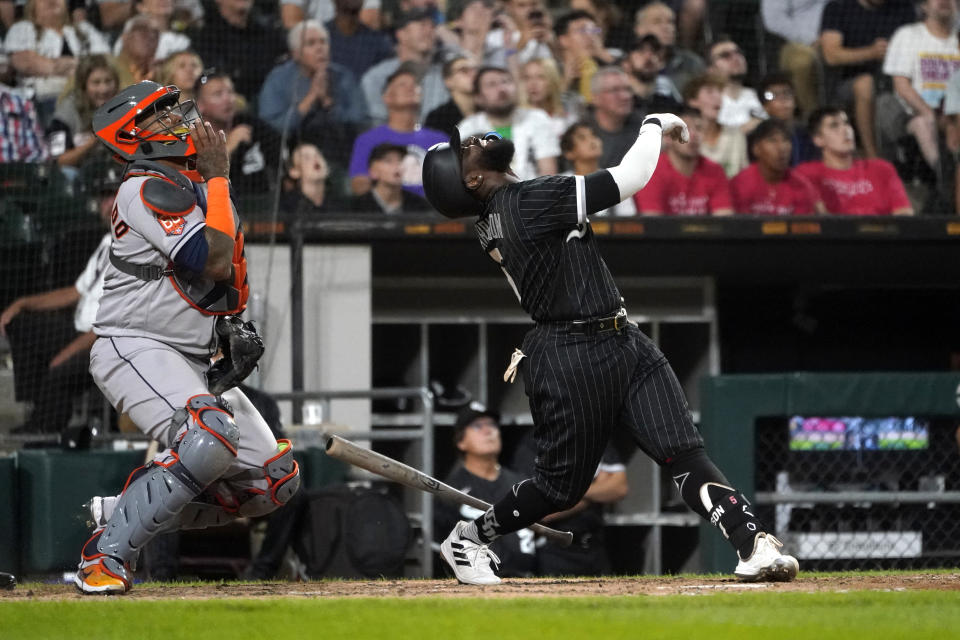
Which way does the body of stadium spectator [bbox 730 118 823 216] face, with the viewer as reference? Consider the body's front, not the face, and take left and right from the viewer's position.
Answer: facing the viewer

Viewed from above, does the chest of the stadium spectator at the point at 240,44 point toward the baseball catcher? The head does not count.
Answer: yes

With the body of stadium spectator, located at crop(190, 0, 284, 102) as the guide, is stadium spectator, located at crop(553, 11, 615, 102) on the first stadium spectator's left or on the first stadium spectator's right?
on the first stadium spectator's left

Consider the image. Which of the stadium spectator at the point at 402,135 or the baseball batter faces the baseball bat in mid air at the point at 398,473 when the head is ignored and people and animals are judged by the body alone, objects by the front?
the stadium spectator

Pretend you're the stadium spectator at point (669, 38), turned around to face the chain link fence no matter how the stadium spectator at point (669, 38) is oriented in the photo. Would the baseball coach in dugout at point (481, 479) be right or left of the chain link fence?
right

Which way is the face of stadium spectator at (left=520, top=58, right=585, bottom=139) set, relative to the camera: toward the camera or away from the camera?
toward the camera

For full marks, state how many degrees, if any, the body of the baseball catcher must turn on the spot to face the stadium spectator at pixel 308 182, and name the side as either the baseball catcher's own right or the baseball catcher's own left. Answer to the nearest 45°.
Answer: approximately 90° to the baseball catcher's own left

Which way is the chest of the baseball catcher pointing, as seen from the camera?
to the viewer's right

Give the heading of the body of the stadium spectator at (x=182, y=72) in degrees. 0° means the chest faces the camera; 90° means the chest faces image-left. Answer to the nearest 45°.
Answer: approximately 315°

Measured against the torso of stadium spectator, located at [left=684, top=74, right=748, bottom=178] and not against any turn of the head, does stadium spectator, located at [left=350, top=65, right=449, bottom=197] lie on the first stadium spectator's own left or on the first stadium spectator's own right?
on the first stadium spectator's own right

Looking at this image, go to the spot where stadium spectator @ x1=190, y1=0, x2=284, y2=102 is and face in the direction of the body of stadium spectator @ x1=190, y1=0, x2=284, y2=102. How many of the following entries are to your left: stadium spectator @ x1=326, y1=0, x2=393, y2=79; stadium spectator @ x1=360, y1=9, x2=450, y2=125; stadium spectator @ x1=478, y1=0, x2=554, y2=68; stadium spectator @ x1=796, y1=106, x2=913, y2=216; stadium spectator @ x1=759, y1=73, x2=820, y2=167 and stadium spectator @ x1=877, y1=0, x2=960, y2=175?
6

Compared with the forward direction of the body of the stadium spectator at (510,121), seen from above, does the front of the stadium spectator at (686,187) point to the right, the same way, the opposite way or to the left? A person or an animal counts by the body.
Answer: the same way

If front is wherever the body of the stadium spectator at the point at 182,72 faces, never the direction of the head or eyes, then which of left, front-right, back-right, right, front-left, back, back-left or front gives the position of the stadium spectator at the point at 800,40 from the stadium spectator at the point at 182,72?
front-left

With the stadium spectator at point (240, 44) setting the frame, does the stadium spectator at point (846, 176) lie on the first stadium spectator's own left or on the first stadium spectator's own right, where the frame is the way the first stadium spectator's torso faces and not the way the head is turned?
on the first stadium spectator's own left

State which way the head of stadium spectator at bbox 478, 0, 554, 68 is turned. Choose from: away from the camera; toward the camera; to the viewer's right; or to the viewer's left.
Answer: toward the camera

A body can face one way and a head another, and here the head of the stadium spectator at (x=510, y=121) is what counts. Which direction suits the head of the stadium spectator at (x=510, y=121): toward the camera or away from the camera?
toward the camera

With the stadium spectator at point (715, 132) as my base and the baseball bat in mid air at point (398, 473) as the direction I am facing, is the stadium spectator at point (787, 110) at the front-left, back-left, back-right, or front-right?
back-left

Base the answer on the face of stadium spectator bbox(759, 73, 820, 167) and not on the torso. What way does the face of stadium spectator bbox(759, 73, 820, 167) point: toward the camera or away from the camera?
toward the camera

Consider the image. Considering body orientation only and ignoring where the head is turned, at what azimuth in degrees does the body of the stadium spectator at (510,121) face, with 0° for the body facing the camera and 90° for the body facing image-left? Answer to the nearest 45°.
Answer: approximately 0°
